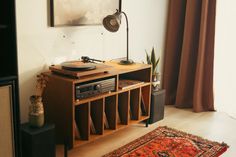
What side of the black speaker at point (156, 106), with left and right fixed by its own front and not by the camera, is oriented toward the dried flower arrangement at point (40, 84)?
right

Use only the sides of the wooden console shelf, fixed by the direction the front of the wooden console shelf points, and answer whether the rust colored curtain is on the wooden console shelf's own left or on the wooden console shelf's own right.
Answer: on the wooden console shelf's own left

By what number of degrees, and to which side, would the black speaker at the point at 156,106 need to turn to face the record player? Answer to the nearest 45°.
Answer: approximately 90° to its right

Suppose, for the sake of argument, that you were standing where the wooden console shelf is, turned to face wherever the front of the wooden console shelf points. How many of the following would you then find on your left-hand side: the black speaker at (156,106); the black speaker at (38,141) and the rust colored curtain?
2

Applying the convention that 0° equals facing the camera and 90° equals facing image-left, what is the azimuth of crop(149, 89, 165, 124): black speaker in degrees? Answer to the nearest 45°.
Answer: approximately 315°

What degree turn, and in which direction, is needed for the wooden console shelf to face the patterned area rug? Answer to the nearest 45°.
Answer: approximately 45° to its left

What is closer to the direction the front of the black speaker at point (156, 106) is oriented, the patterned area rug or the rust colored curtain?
the patterned area rug

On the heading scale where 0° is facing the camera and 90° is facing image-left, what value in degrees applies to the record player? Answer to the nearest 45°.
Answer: approximately 315°

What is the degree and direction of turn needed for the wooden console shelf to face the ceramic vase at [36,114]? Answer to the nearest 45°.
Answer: approximately 90° to its right

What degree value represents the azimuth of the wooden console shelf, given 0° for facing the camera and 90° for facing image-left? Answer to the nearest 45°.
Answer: approximately 315°
